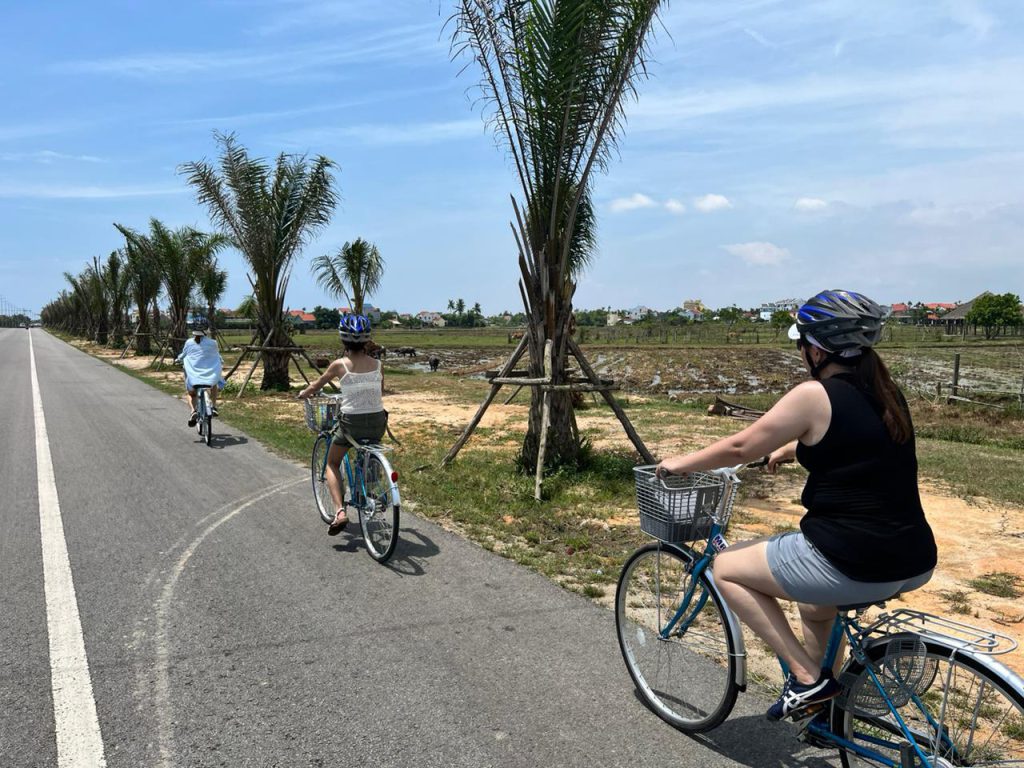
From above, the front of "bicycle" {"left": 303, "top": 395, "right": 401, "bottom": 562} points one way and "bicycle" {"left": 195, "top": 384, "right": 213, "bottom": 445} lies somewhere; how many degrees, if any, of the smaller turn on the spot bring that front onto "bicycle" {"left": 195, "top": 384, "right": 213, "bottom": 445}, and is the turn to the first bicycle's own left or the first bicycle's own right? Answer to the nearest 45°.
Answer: approximately 45° to the first bicycle's own right

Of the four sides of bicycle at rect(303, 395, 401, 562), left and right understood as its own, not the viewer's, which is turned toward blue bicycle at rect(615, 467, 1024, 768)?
back

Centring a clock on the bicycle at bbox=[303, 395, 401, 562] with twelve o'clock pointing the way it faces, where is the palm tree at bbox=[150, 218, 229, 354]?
The palm tree is roughly at 1 o'clock from the bicycle.

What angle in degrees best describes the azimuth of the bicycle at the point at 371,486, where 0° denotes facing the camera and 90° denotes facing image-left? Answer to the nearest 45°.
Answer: approximately 135°

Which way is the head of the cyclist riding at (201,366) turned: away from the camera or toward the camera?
away from the camera

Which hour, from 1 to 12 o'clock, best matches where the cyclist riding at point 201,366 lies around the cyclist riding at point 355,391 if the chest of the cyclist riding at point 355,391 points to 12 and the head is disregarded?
the cyclist riding at point 201,366 is roughly at 1 o'clock from the cyclist riding at point 355,391.

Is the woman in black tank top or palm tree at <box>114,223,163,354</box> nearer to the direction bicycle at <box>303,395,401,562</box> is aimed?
the palm tree

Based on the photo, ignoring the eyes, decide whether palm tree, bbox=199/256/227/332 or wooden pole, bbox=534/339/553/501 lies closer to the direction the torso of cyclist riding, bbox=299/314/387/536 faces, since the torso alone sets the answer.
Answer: the palm tree

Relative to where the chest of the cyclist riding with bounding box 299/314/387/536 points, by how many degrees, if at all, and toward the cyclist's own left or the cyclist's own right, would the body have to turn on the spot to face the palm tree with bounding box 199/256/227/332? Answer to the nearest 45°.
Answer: approximately 45° to the cyclist's own right

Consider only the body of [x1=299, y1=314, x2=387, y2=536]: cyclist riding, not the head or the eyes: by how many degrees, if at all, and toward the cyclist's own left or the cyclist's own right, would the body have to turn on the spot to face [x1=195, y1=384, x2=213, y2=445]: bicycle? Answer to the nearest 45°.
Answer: approximately 45° to the cyclist's own right

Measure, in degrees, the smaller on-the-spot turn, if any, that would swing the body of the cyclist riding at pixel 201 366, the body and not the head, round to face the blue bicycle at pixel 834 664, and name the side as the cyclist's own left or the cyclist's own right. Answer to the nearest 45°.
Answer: approximately 180°

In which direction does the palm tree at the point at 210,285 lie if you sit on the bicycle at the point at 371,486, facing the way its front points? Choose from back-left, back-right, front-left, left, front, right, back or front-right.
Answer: front-right

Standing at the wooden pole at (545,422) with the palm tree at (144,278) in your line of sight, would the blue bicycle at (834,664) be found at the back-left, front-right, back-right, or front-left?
back-left

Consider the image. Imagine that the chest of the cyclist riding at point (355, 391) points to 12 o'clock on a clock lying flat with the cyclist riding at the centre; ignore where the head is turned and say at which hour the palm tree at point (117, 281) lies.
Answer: The palm tree is roughly at 1 o'clock from the cyclist riding.

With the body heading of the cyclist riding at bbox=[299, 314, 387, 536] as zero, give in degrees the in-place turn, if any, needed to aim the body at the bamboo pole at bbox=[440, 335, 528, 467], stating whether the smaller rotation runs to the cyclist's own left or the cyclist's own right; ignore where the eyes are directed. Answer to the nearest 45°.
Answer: approximately 90° to the cyclist's own right

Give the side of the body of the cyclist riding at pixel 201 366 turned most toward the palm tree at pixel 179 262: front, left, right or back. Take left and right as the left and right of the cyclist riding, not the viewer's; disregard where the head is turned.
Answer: front

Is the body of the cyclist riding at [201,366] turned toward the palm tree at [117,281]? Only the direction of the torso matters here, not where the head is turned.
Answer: yes

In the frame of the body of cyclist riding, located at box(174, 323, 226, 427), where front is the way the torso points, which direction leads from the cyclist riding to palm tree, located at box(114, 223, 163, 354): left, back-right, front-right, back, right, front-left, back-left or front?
front

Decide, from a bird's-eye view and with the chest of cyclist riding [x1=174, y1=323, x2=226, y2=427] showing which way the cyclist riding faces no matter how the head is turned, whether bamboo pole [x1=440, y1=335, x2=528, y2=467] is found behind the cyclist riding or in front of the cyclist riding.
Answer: behind

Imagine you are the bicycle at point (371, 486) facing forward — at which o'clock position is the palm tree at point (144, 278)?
The palm tree is roughly at 1 o'clock from the bicycle.

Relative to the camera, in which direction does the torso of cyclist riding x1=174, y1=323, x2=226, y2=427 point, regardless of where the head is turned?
away from the camera
